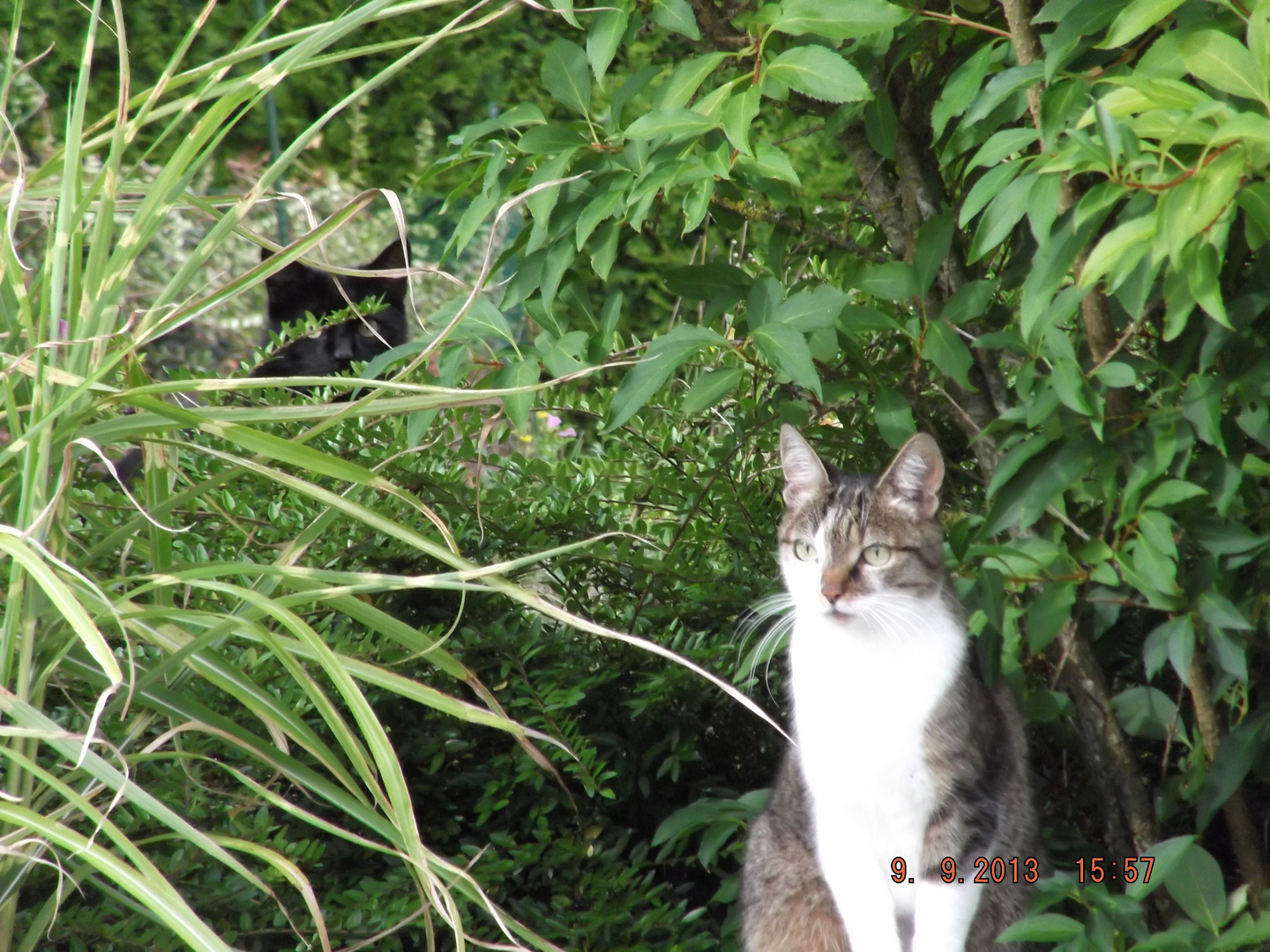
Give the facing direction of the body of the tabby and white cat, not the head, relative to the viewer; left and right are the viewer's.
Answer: facing the viewer

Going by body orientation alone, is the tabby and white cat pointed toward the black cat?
no
